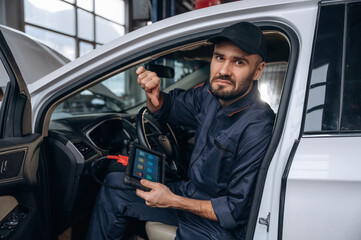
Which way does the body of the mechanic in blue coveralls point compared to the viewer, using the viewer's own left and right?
facing the viewer and to the left of the viewer
